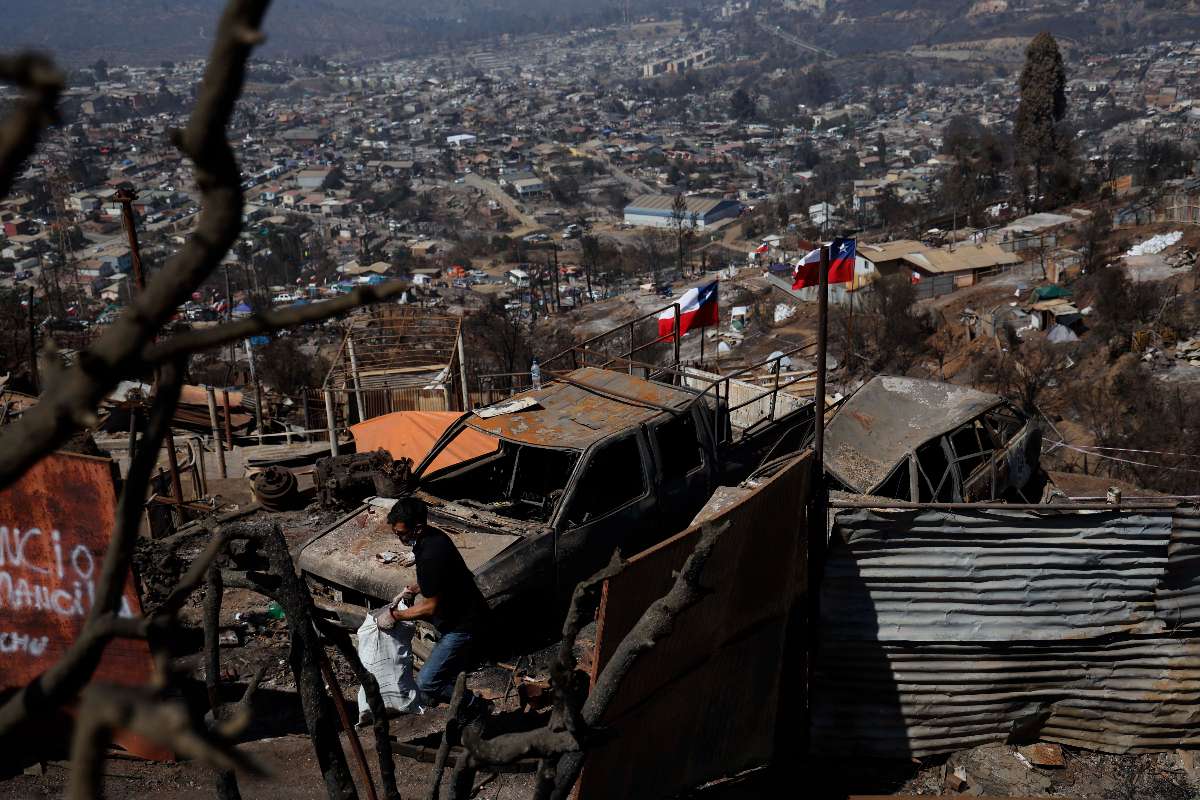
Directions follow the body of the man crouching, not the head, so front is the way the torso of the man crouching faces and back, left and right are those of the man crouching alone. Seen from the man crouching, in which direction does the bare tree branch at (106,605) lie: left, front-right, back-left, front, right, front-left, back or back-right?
left

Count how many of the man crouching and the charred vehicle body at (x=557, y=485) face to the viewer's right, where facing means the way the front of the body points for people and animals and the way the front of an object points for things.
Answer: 0

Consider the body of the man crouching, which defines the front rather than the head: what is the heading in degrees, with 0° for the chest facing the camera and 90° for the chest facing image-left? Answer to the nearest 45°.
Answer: approximately 90°

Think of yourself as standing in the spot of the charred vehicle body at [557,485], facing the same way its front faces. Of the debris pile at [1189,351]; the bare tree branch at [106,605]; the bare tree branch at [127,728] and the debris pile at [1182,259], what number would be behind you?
2

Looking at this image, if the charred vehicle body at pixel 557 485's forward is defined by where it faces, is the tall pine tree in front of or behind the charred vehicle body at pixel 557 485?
behind

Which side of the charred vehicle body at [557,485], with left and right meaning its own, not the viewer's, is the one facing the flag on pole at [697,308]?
back

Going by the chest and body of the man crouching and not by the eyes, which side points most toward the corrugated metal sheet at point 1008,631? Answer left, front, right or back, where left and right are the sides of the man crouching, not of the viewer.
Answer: back

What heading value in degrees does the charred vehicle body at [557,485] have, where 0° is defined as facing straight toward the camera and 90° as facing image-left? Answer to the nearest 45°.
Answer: approximately 45°

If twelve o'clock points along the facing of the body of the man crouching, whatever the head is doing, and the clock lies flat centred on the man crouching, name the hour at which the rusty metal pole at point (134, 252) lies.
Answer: The rusty metal pole is roughly at 2 o'clock from the man crouching.

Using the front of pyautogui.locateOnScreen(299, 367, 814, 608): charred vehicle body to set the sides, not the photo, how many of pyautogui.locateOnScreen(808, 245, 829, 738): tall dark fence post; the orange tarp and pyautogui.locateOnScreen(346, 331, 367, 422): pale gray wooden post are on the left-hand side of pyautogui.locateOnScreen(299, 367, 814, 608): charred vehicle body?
1

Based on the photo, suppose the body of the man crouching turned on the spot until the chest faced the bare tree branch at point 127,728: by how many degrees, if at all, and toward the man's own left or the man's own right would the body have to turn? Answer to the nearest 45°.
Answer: approximately 90° to the man's own left
